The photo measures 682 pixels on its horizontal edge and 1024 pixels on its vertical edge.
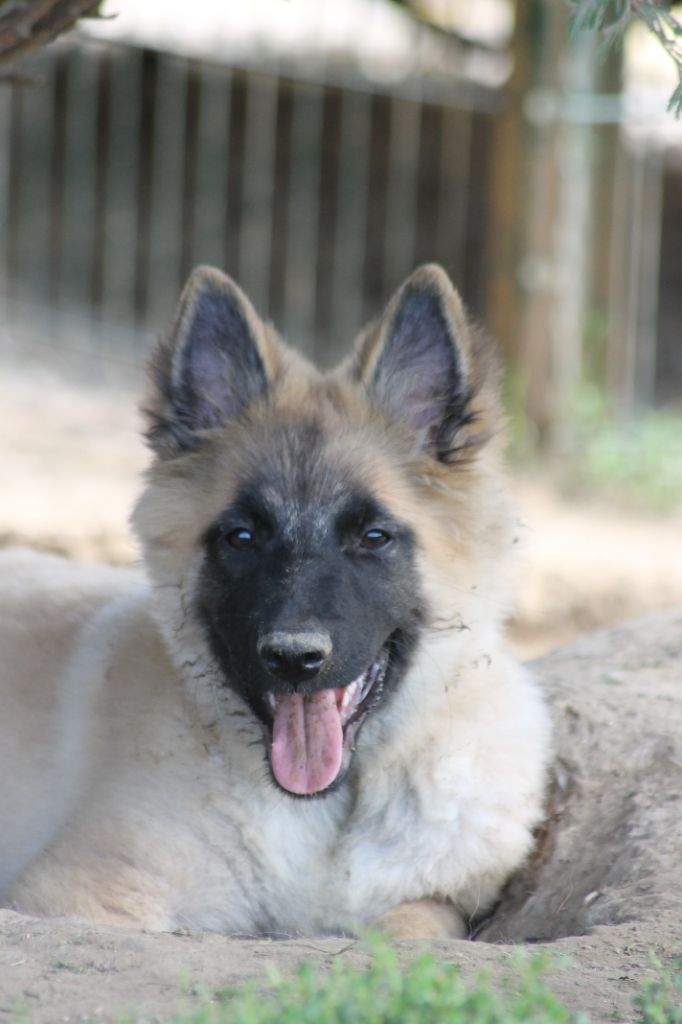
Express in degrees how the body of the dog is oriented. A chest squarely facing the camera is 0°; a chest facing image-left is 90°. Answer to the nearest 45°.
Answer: approximately 315°
